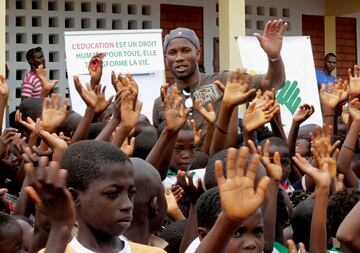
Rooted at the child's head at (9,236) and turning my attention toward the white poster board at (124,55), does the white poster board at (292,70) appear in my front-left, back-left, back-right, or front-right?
front-right

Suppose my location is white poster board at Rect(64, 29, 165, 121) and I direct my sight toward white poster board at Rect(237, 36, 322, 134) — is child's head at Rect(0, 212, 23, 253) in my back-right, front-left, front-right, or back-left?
back-right

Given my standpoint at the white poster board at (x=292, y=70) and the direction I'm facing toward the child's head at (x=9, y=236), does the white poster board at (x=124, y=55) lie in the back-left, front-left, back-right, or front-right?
front-right

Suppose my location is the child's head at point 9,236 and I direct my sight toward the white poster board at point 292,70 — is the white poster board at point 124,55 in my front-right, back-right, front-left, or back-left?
front-left
